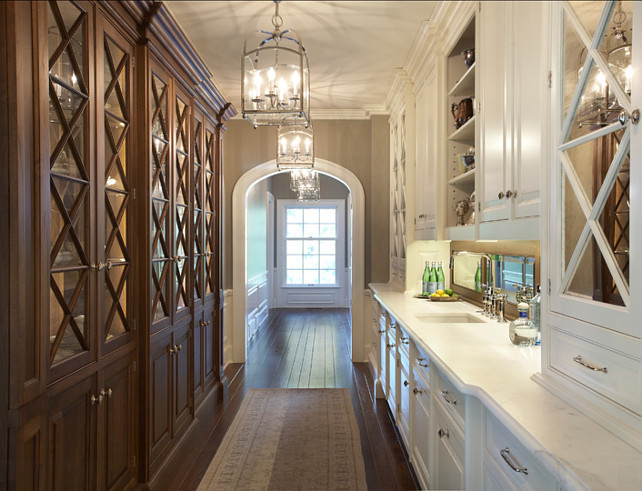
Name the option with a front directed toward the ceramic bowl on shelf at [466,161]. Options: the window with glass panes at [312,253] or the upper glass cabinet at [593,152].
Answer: the window with glass panes

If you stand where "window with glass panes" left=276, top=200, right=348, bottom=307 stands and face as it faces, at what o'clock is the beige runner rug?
The beige runner rug is roughly at 12 o'clock from the window with glass panes.

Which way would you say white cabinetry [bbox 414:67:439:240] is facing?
to the viewer's left

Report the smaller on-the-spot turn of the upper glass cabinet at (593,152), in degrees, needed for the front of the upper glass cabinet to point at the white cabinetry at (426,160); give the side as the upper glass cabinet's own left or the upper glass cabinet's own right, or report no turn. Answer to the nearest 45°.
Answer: approximately 90° to the upper glass cabinet's own right

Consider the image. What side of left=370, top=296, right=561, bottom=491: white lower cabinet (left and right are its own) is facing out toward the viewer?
left

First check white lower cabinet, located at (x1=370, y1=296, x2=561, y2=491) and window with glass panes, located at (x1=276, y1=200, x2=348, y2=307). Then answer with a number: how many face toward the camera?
1

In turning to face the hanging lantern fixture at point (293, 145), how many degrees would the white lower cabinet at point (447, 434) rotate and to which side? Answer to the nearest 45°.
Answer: approximately 45° to its right

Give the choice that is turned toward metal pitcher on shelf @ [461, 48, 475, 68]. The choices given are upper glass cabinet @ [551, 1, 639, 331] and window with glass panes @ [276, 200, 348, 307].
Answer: the window with glass panes

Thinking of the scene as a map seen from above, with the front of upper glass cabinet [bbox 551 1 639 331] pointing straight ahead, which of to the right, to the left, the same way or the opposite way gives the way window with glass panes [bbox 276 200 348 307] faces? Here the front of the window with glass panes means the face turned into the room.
to the left
